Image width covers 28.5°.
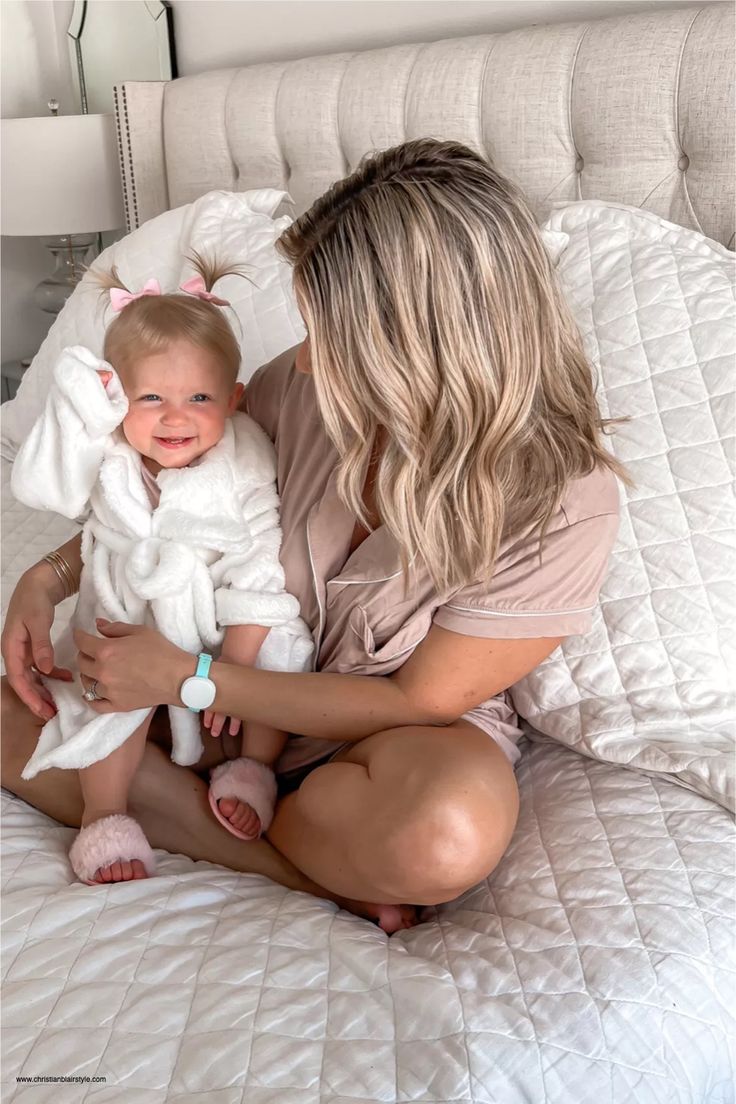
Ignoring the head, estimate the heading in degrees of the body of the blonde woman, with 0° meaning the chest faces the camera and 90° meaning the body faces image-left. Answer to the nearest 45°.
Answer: approximately 45°

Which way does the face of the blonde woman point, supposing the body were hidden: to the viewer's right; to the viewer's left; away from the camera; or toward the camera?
to the viewer's left

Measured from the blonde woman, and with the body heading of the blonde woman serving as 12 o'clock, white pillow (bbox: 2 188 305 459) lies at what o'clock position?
The white pillow is roughly at 4 o'clock from the blonde woman.

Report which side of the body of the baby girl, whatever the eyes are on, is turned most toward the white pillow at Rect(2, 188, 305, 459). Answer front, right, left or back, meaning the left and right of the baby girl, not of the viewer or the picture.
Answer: back
